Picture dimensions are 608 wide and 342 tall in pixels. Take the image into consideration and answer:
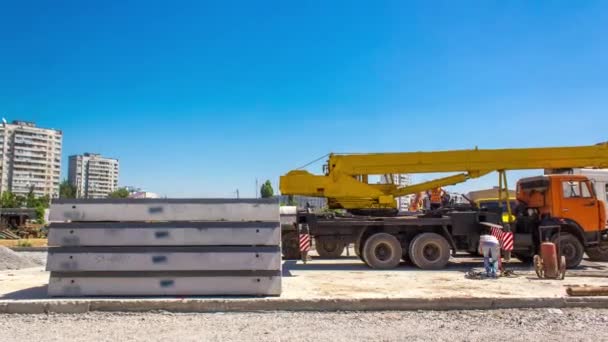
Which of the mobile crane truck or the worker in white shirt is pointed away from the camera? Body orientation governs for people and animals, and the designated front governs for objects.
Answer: the worker in white shirt

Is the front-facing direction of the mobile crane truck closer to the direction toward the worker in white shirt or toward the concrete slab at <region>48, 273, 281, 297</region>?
the worker in white shirt

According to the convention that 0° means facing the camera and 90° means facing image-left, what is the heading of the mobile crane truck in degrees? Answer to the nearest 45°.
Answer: approximately 270°

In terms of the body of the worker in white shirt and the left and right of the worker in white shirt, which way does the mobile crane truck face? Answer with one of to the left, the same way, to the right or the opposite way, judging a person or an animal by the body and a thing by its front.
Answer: to the right

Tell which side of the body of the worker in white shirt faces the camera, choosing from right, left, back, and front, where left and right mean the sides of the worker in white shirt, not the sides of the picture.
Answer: back

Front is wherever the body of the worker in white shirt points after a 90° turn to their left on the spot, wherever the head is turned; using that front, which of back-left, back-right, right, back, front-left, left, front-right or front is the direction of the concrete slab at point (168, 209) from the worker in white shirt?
front-left

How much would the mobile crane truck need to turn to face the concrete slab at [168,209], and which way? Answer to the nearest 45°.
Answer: approximately 135° to its right

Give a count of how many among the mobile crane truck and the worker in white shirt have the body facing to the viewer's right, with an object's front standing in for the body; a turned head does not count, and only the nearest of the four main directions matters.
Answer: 1
